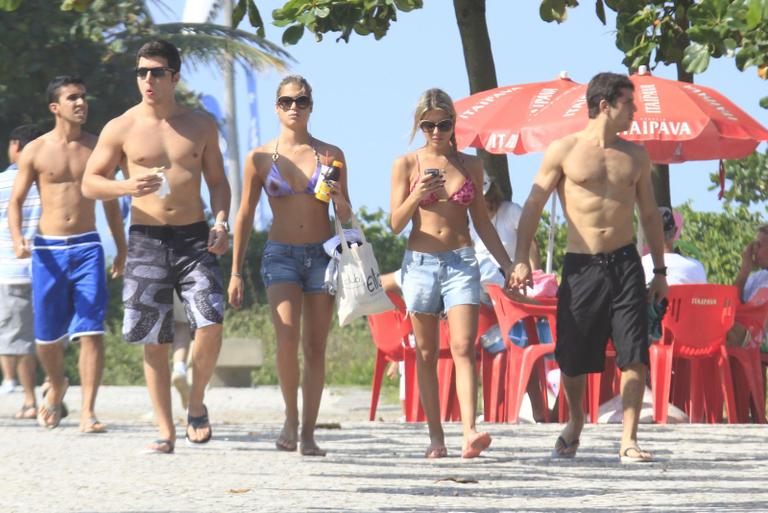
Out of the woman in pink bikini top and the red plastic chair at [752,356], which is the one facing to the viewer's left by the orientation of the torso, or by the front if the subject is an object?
the red plastic chair

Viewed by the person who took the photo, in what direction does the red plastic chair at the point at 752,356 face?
facing to the left of the viewer

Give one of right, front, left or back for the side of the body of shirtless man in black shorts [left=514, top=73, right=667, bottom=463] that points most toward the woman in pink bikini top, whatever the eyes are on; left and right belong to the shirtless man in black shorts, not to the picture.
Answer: right

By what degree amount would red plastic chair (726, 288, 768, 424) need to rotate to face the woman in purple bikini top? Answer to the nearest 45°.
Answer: approximately 45° to its left

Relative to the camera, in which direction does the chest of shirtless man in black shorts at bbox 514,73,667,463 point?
toward the camera

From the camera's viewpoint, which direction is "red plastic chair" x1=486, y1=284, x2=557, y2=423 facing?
to the viewer's right

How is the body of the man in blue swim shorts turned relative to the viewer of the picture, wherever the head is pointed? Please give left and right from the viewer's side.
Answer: facing the viewer
